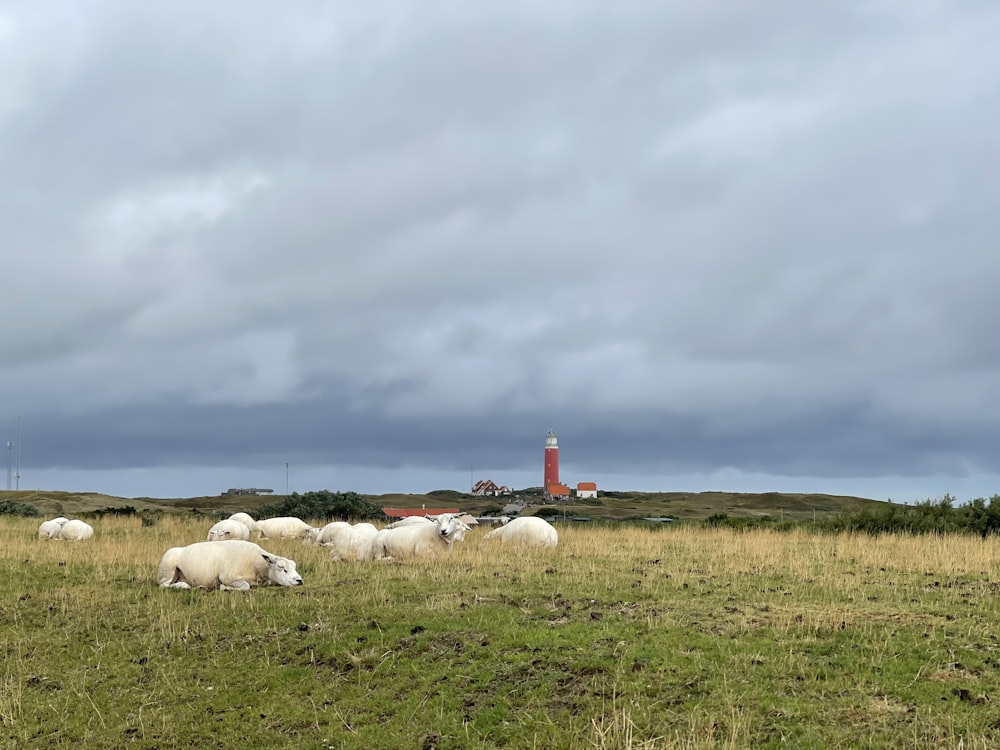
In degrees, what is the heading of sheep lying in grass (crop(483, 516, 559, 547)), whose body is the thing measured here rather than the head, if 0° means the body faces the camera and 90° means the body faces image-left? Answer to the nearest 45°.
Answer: approximately 90°

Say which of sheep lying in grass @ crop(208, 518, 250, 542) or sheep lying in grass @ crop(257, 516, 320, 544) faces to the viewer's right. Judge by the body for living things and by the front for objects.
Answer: sheep lying in grass @ crop(257, 516, 320, 544)

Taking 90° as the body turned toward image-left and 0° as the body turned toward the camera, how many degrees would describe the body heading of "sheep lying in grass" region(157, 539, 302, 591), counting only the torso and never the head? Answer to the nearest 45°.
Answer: approximately 270°

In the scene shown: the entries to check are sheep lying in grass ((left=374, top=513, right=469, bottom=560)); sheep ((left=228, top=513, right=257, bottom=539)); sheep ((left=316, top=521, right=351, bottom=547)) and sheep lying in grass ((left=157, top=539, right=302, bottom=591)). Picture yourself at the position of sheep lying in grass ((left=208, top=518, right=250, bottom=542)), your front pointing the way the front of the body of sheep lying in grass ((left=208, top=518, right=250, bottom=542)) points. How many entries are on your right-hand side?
1

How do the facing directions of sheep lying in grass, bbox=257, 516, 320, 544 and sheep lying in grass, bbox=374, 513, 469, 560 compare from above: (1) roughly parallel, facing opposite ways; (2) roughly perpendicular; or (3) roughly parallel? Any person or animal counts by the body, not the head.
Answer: roughly parallel

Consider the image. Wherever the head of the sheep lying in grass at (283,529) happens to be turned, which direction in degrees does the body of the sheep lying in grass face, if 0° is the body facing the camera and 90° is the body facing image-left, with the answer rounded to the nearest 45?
approximately 270°

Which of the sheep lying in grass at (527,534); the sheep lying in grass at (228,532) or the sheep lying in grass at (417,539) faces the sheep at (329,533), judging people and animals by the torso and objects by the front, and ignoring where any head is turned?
the sheep lying in grass at (527,534)

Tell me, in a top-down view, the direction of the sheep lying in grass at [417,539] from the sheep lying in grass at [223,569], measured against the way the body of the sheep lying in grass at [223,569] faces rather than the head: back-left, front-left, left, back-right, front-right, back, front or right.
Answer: front-left

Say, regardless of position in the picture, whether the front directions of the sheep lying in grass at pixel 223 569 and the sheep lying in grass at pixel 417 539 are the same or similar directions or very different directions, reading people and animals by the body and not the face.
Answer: same or similar directions

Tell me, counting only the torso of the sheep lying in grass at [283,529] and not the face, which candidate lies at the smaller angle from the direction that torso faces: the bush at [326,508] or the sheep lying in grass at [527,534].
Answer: the sheep lying in grass
